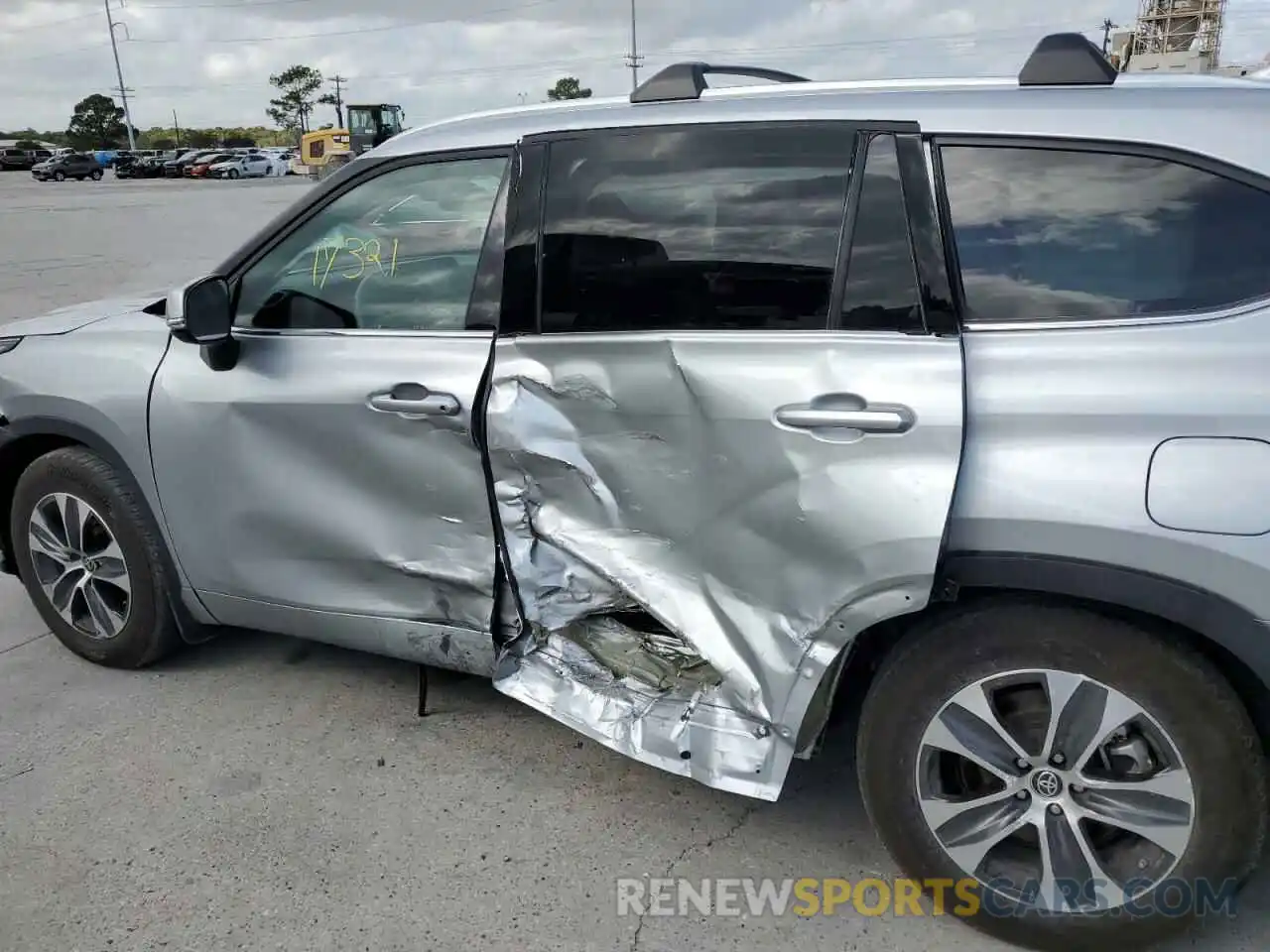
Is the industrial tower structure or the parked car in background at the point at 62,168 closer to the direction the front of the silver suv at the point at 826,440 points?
the parked car in background

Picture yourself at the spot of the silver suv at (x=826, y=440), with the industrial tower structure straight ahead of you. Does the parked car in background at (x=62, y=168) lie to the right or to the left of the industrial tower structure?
left

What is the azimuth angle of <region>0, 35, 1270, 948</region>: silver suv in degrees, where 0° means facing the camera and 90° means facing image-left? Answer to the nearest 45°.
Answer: approximately 135°

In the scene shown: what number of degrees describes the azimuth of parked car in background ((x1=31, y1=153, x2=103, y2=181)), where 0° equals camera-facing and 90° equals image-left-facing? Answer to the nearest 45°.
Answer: approximately 45°

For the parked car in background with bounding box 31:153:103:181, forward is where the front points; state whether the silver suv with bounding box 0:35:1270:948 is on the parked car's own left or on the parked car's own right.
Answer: on the parked car's own left

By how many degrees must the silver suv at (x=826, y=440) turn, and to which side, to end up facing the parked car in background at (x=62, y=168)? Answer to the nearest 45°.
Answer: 0° — it already faces it

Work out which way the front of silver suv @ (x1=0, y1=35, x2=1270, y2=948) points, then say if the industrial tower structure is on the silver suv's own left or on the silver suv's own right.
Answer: on the silver suv's own right
